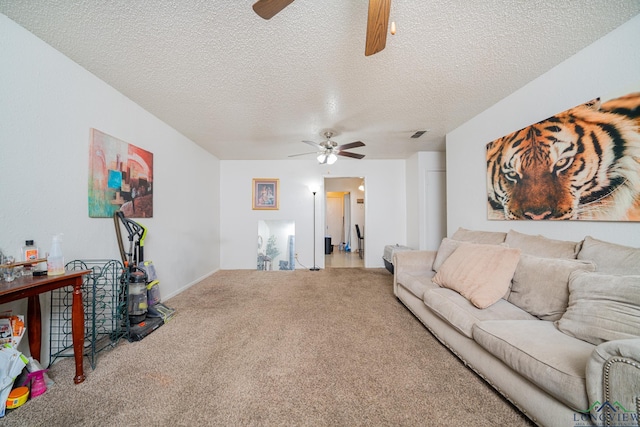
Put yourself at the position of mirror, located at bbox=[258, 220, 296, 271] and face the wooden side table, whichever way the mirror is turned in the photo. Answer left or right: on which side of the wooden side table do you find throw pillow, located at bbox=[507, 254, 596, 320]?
left

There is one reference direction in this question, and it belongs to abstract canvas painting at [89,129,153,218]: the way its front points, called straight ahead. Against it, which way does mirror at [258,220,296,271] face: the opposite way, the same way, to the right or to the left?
to the right

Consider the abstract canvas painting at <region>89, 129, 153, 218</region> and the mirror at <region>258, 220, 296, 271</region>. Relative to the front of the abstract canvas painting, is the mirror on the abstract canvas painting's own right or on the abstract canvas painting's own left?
on the abstract canvas painting's own left

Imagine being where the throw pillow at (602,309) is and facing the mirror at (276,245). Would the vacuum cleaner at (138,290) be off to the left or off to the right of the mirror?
left

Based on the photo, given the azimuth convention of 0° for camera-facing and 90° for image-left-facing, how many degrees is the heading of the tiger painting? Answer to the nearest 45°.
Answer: approximately 45°

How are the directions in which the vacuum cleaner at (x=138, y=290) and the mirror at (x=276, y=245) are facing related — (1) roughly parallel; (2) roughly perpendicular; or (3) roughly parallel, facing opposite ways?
roughly perpendicular

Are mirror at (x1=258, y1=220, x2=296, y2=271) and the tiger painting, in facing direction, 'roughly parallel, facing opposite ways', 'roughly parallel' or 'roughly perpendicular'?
roughly perpendicular

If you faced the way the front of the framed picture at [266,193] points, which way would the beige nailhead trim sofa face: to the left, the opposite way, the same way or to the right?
to the right

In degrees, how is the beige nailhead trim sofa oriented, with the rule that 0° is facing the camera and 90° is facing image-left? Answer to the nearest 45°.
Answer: approximately 45°

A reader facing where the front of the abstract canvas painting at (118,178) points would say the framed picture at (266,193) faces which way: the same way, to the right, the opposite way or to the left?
to the right

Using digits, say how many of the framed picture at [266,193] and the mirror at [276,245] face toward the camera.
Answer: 2

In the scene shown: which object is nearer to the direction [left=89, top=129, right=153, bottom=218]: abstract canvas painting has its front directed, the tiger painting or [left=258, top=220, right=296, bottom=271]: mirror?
the tiger painting
